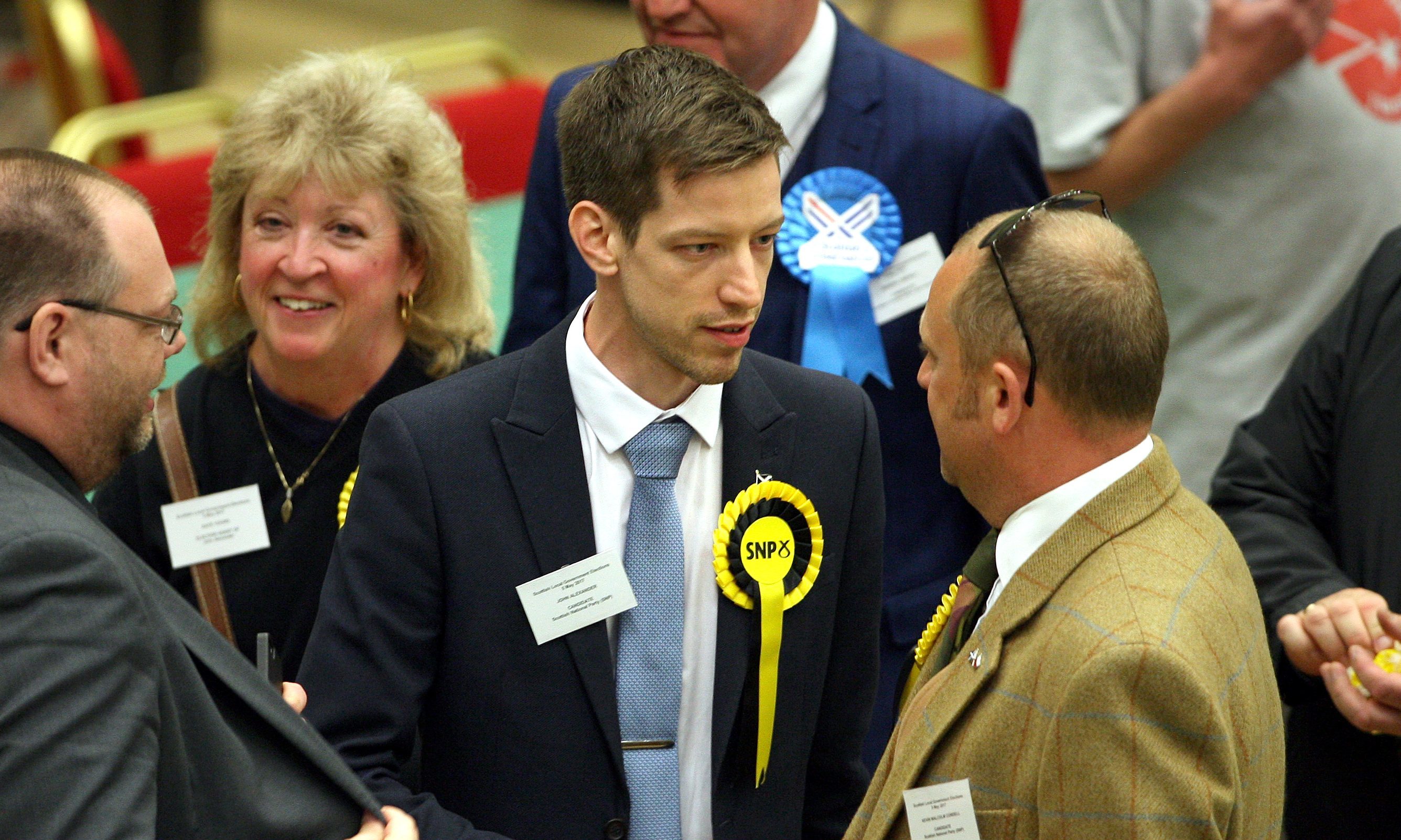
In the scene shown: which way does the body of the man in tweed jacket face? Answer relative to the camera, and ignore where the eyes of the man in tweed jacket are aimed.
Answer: to the viewer's left

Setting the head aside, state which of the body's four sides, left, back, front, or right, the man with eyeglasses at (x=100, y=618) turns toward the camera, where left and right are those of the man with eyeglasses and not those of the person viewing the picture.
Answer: right

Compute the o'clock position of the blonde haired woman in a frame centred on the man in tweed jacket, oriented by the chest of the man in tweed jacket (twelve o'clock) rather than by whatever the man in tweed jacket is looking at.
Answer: The blonde haired woman is roughly at 1 o'clock from the man in tweed jacket.

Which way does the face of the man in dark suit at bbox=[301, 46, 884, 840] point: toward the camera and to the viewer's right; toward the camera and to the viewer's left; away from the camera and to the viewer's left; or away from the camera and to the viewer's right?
toward the camera and to the viewer's right

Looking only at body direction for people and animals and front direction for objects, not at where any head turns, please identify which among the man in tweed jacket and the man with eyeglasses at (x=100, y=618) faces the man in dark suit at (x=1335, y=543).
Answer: the man with eyeglasses

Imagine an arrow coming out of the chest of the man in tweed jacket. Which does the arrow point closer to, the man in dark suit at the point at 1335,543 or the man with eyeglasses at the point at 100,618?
the man with eyeglasses

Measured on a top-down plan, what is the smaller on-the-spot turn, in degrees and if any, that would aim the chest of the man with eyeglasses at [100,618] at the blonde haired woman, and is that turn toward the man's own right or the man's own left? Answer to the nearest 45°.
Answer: approximately 90° to the man's own left

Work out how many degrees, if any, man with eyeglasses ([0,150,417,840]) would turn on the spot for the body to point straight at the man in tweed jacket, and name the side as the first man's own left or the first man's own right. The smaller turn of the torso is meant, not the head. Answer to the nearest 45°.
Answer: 0° — they already face them

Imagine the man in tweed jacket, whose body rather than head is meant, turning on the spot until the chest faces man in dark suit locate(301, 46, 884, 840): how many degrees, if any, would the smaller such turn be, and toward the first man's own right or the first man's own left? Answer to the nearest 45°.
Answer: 0° — they already face them

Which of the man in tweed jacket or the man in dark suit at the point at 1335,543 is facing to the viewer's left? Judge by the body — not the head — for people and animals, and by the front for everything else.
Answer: the man in tweed jacket
